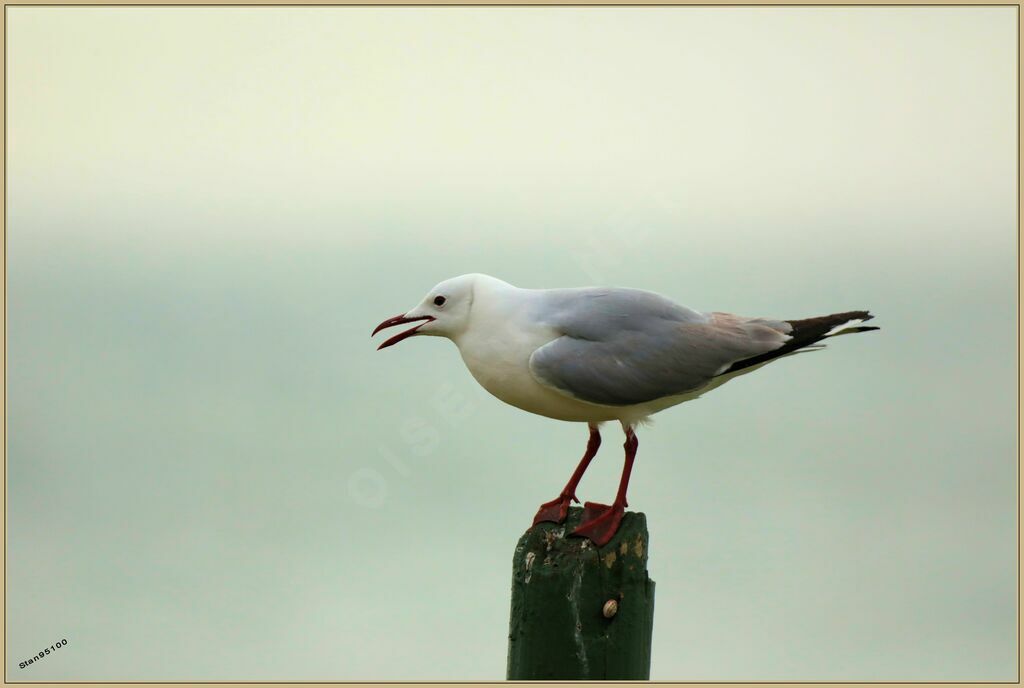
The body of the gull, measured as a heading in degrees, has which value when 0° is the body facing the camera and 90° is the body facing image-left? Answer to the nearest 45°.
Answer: approximately 90°
